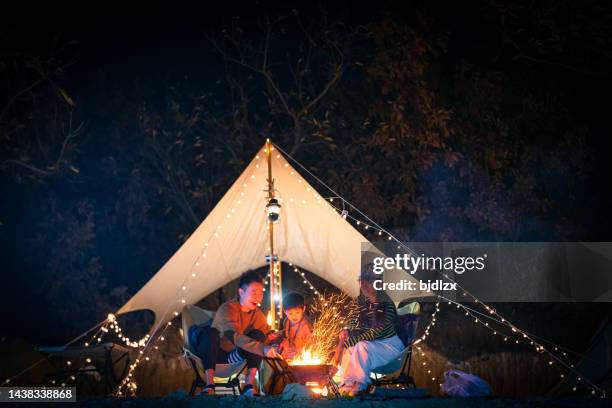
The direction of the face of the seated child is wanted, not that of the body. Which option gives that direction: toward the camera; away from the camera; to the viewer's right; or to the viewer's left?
toward the camera

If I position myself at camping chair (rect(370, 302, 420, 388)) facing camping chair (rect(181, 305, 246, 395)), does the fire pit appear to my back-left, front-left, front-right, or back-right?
front-left

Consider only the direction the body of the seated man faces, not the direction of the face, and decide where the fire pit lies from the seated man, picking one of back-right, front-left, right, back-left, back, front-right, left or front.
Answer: front-left
